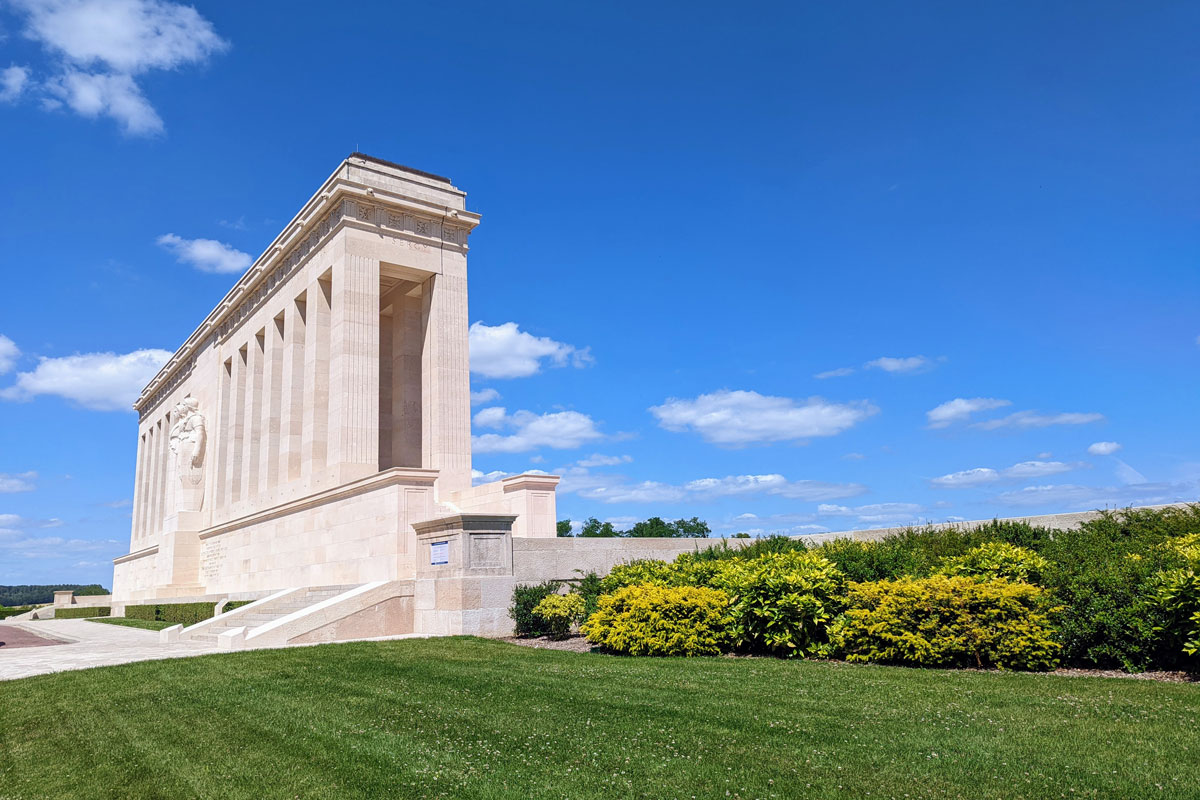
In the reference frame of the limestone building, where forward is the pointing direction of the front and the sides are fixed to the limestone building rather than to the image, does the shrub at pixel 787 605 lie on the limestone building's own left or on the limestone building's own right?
on the limestone building's own left

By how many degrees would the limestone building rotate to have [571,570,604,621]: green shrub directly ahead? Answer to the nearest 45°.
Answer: approximately 45° to its left

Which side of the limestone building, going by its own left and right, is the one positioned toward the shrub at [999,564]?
left

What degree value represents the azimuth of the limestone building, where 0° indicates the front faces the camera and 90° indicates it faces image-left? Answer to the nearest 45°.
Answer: approximately 45°

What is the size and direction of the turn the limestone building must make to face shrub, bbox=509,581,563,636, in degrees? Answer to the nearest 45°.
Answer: approximately 45° to its left

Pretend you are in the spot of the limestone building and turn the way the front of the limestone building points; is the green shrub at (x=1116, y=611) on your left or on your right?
on your left

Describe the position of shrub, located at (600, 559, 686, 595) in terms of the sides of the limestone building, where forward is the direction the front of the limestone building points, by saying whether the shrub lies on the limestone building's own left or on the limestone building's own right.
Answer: on the limestone building's own left
